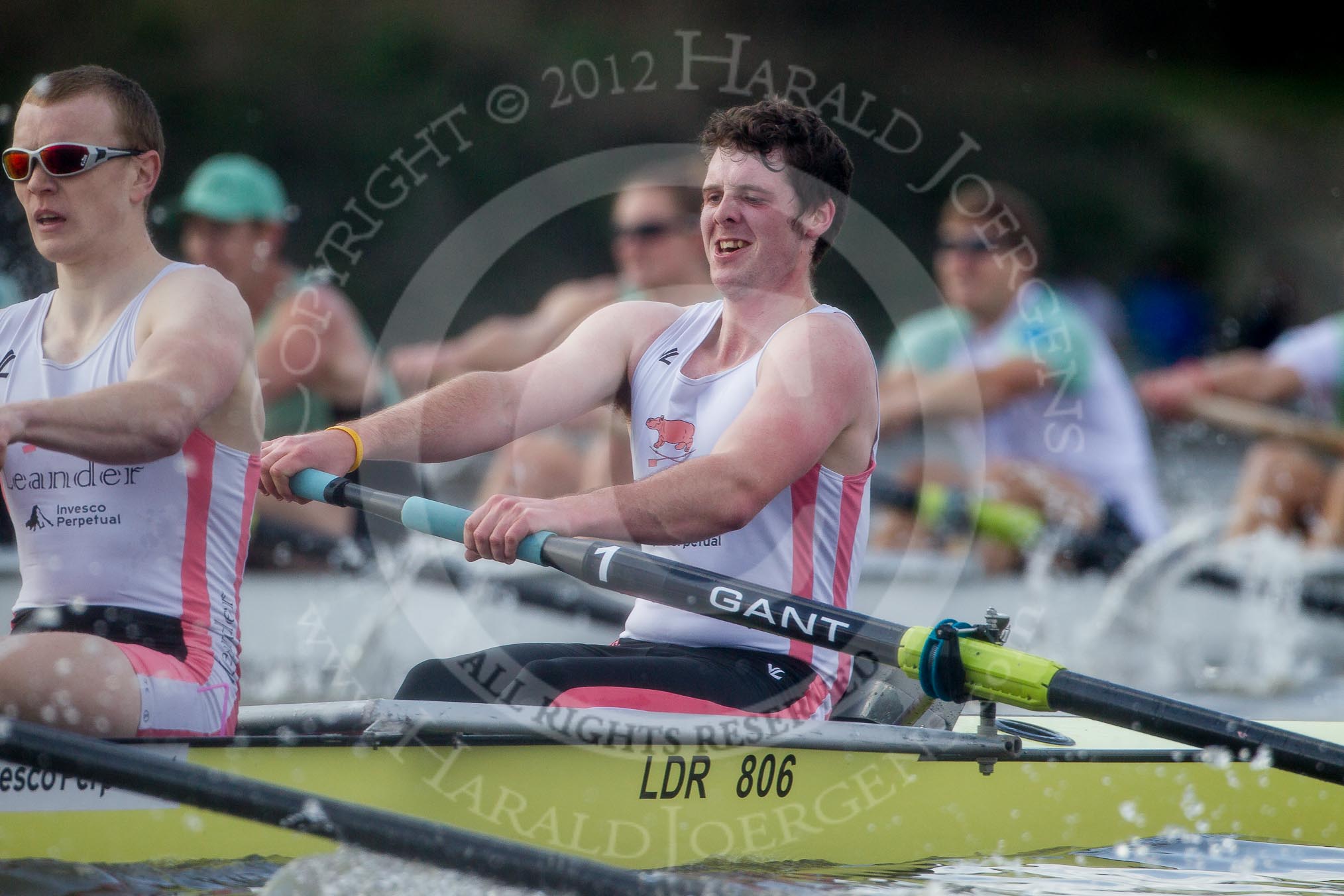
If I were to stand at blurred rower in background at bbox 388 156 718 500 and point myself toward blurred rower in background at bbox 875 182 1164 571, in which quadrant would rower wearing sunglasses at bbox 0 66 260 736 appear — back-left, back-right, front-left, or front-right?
back-right

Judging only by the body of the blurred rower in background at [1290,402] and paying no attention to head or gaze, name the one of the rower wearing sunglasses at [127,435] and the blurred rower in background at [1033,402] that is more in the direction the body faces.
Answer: the blurred rower in background

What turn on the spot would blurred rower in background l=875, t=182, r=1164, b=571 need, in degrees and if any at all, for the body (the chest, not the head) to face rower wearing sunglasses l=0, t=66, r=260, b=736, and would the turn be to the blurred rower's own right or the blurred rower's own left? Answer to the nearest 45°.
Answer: approximately 45° to the blurred rower's own left

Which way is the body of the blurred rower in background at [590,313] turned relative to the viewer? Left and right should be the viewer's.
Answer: facing the viewer and to the left of the viewer

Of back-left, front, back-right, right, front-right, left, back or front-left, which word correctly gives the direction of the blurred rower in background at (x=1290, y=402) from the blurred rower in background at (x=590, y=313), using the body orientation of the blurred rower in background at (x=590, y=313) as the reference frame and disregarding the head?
back-left

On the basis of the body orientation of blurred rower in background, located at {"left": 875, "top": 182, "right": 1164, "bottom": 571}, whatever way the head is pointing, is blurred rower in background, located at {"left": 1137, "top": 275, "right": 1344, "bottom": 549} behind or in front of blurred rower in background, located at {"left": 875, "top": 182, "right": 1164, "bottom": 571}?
behind

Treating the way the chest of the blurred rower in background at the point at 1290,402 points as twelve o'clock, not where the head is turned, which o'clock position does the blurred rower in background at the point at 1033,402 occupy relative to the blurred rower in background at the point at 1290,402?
the blurred rower in background at the point at 1033,402 is roughly at 11 o'clock from the blurred rower in background at the point at 1290,402.

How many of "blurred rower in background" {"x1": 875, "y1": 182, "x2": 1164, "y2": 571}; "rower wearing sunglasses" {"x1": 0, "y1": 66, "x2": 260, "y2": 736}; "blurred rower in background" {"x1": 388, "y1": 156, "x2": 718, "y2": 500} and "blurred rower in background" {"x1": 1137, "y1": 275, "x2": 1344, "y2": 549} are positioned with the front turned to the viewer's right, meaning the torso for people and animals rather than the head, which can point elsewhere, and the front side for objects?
0

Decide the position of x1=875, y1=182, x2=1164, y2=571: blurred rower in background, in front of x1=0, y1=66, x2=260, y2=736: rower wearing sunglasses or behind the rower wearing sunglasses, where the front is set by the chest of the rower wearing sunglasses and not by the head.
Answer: behind

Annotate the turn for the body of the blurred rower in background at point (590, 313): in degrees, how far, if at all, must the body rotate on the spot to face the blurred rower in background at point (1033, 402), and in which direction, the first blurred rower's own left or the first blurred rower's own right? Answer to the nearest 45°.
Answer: approximately 135° to the first blurred rower's own left

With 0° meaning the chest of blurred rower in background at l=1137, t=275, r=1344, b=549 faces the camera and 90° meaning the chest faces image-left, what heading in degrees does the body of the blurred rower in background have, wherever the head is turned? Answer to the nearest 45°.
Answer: approximately 90°

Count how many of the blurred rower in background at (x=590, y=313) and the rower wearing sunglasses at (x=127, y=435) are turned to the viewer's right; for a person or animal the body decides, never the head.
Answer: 0

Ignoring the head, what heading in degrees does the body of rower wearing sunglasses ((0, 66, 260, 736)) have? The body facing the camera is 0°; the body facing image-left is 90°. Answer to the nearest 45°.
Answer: approximately 45°

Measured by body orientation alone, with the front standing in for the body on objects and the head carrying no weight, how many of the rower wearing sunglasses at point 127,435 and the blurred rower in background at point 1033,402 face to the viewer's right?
0
